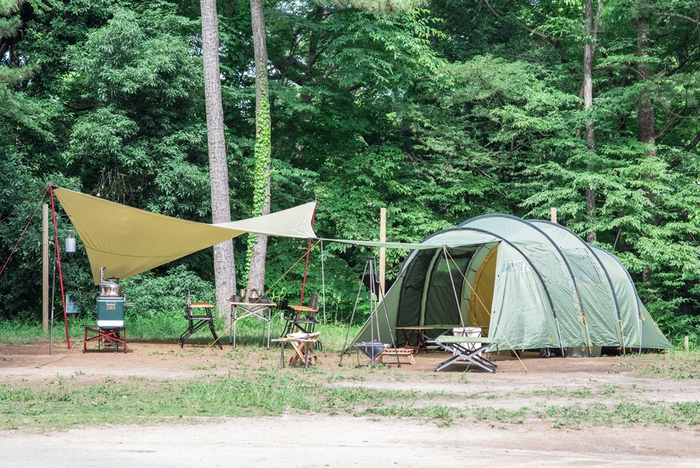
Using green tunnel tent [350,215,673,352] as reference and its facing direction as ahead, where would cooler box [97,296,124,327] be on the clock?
The cooler box is roughly at 1 o'clock from the green tunnel tent.

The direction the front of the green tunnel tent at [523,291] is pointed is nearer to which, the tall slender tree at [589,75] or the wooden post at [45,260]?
the wooden post

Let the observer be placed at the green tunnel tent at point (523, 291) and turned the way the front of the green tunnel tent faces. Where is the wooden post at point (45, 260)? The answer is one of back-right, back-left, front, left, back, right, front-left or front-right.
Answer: front-right

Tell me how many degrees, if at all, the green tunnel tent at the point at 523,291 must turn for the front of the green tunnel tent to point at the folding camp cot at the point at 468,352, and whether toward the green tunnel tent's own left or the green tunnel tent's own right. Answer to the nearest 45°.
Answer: approximately 45° to the green tunnel tent's own left

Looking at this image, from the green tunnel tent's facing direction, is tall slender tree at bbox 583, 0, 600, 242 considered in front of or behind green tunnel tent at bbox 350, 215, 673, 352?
behind

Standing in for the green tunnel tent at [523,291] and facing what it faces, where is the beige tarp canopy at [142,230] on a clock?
The beige tarp canopy is roughly at 1 o'clock from the green tunnel tent.

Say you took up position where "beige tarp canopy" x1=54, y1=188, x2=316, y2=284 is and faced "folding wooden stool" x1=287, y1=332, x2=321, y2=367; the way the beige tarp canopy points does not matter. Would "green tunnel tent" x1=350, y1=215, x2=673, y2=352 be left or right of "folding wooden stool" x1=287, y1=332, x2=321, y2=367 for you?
left

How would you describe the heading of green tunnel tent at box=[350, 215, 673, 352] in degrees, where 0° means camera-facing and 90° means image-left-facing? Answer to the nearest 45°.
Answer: approximately 45°

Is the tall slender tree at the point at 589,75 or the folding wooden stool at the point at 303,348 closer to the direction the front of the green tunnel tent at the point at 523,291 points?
the folding wooden stool

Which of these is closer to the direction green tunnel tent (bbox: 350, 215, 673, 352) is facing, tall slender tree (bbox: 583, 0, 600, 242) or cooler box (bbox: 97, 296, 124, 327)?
the cooler box

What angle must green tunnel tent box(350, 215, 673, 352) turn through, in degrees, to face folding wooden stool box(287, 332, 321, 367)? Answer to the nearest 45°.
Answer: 0° — it already faces it
